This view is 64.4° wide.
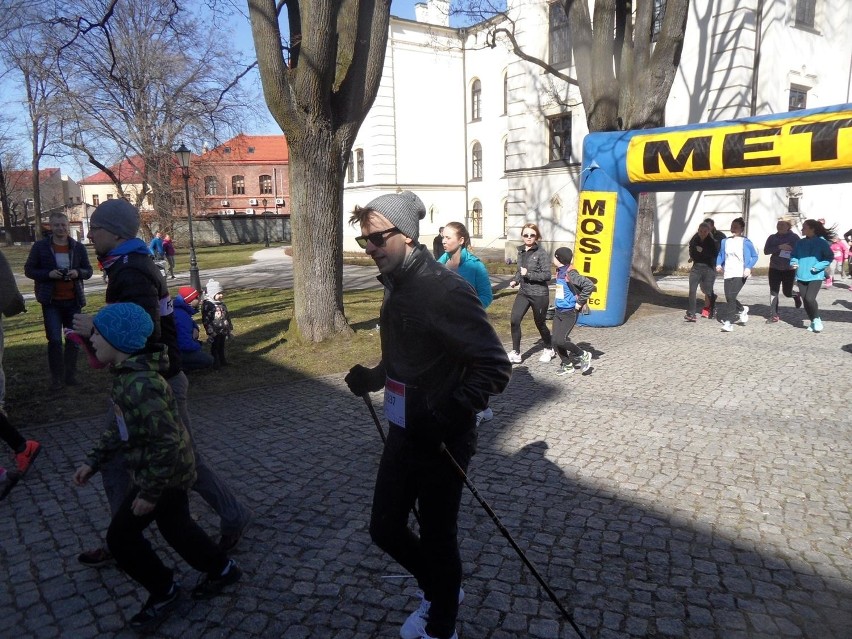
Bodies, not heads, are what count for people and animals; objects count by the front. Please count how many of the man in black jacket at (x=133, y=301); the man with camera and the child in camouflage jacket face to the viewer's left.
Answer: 2

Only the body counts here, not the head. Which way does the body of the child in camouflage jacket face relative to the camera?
to the viewer's left

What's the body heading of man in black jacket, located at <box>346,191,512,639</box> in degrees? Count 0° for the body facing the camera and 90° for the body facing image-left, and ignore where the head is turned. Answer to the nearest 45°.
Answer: approximately 45°

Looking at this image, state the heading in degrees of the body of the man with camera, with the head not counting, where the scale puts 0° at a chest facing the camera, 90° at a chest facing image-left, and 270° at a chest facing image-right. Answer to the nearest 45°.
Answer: approximately 0°

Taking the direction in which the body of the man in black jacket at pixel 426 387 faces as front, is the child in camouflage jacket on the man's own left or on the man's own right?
on the man's own right

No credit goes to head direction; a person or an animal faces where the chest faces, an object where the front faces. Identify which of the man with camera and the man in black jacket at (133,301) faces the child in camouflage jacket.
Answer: the man with camera

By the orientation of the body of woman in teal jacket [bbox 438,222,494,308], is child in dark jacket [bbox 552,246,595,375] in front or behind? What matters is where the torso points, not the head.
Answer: behind

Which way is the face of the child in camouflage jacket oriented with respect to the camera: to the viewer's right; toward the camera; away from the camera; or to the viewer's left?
to the viewer's left

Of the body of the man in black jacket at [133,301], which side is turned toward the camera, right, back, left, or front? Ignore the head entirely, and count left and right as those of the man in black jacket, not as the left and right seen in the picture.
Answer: left

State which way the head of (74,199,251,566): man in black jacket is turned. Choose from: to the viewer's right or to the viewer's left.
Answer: to the viewer's left

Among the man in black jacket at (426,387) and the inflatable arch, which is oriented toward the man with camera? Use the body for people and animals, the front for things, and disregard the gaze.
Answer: the inflatable arch

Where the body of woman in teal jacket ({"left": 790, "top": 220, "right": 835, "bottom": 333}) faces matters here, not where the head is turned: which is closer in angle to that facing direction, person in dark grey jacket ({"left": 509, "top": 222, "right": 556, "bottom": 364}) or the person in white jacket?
the person in dark grey jacket

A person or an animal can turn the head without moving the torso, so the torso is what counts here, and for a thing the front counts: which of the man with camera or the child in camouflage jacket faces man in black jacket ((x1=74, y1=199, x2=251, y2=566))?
the man with camera

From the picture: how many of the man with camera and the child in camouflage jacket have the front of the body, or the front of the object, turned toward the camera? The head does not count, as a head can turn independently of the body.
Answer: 1
